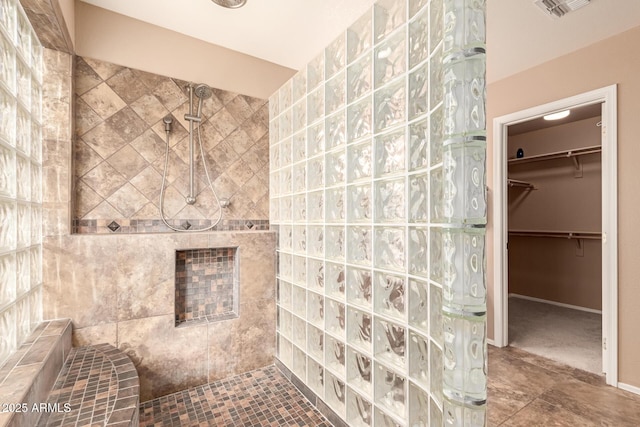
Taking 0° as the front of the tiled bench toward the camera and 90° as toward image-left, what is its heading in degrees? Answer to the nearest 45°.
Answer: approximately 270°

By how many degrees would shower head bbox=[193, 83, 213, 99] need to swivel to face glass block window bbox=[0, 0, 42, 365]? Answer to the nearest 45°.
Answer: approximately 45° to its right

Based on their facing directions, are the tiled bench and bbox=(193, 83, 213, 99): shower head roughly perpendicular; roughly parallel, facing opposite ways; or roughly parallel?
roughly perpendicular

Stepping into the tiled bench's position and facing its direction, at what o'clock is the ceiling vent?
The ceiling vent is roughly at 1 o'clock from the tiled bench.

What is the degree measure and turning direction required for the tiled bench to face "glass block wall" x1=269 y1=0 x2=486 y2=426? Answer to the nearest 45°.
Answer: approximately 45° to its right

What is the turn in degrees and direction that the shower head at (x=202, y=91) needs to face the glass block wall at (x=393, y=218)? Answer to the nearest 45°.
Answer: approximately 45° to its left

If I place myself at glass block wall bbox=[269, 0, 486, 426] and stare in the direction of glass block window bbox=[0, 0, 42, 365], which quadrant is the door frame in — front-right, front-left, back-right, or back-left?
back-right

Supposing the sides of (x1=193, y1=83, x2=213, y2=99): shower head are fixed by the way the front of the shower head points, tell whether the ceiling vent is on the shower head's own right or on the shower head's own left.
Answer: on the shower head's own left

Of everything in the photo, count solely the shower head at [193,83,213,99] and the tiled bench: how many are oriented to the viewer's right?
1

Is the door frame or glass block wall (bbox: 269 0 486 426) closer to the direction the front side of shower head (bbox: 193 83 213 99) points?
the glass block wall

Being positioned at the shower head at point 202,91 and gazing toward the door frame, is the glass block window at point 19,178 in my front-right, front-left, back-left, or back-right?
back-right

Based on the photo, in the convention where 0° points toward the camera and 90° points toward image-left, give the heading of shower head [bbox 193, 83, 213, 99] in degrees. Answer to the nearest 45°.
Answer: approximately 0°
